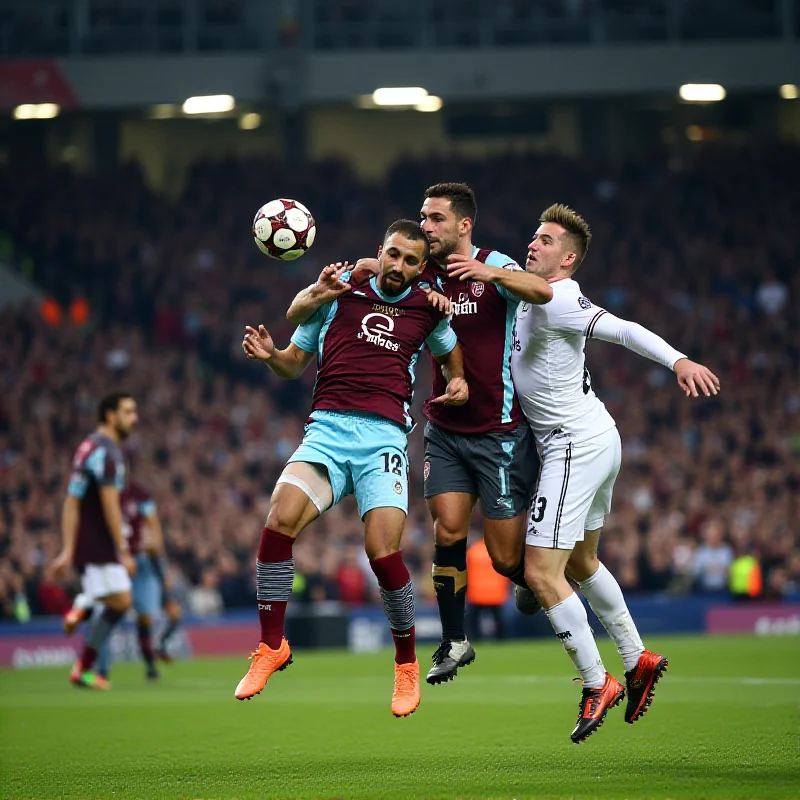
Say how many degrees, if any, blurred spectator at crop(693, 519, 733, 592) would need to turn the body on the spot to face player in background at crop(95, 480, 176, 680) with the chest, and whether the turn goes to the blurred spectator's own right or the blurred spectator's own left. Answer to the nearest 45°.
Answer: approximately 45° to the blurred spectator's own right

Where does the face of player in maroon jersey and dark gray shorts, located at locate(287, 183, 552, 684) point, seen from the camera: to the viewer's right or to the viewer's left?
to the viewer's left

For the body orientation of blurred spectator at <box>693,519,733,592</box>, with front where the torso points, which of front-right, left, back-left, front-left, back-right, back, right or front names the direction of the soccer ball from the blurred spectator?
front

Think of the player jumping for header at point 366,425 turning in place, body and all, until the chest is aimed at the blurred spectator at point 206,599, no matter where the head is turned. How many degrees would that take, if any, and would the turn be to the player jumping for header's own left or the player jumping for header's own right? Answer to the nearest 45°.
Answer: approximately 180°

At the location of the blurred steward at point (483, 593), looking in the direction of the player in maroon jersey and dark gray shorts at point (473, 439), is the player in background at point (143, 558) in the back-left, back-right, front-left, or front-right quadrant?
front-right

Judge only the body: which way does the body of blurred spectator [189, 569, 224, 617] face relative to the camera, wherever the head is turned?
toward the camera

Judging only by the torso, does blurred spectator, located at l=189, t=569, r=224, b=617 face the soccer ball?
yes

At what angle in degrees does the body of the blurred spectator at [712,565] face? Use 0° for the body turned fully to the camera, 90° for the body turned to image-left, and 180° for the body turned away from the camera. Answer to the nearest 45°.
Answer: approximately 0°

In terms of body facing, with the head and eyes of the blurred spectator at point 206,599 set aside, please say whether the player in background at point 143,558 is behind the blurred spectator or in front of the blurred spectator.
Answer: in front

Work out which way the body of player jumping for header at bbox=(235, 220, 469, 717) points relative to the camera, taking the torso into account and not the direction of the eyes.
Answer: toward the camera

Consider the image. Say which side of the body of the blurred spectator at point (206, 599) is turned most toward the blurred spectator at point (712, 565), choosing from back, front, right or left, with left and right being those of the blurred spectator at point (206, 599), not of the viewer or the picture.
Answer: left

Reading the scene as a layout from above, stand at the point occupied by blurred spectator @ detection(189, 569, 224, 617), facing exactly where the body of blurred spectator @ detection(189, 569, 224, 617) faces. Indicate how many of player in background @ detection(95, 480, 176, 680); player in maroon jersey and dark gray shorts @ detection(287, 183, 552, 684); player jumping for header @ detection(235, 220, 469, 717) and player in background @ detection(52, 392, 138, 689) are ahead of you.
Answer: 4

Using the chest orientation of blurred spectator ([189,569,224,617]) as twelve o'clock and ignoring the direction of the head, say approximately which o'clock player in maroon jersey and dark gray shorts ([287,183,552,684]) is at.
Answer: The player in maroon jersey and dark gray shorts is roughly at 12 o'clock from the blurred spectator.

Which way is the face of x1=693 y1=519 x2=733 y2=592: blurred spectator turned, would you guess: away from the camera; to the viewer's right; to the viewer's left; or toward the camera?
toward the camera
